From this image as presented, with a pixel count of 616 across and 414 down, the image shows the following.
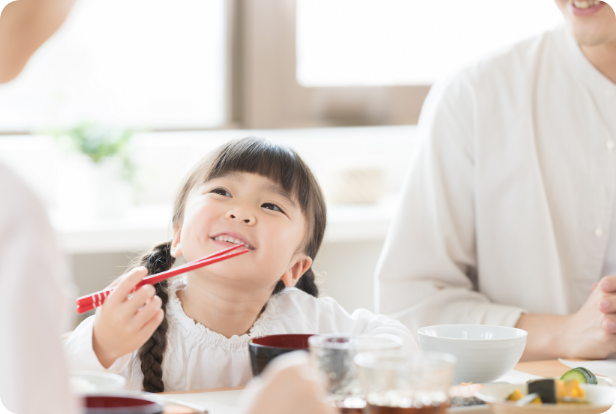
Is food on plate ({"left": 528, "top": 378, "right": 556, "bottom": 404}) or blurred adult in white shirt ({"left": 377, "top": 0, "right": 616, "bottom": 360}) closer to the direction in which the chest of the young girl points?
the food on plate

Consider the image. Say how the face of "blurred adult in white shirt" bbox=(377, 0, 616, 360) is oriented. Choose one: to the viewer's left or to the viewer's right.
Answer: to the viewer's left

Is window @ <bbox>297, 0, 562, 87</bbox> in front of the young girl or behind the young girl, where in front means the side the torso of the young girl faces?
behind

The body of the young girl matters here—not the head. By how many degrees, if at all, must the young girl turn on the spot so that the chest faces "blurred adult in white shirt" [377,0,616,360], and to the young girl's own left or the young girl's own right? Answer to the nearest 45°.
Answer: approximately 135° to the young girl's own left

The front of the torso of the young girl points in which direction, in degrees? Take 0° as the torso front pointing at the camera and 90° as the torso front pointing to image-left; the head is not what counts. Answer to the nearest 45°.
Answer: approximately 0°
